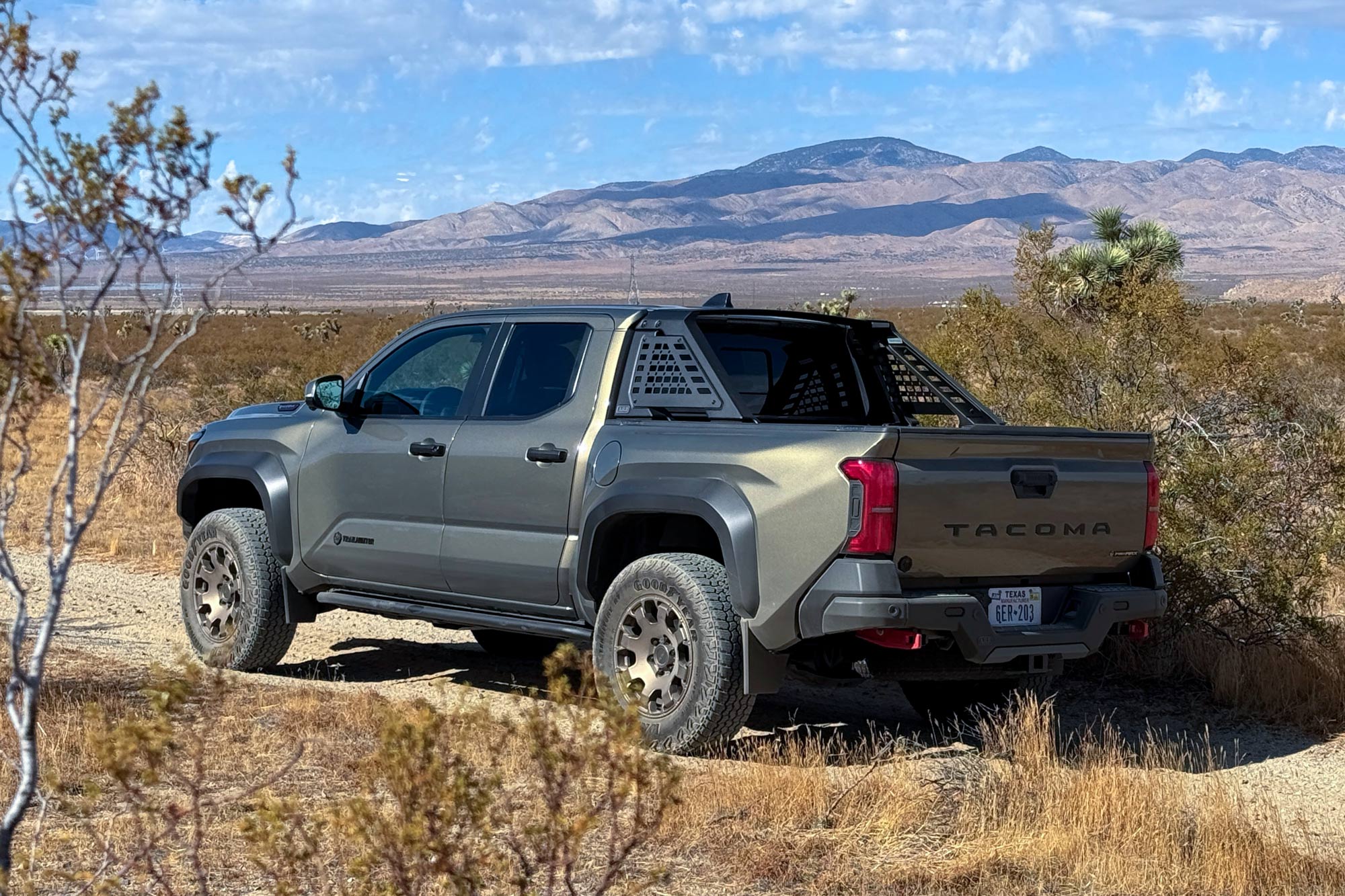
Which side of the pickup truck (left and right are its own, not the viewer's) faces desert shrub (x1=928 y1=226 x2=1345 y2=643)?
right

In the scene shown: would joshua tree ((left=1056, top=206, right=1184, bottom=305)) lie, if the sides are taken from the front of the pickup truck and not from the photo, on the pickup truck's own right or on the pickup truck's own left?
on the pickup truck's own right

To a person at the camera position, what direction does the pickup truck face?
facing away from the viewer and to the left of the viewer
